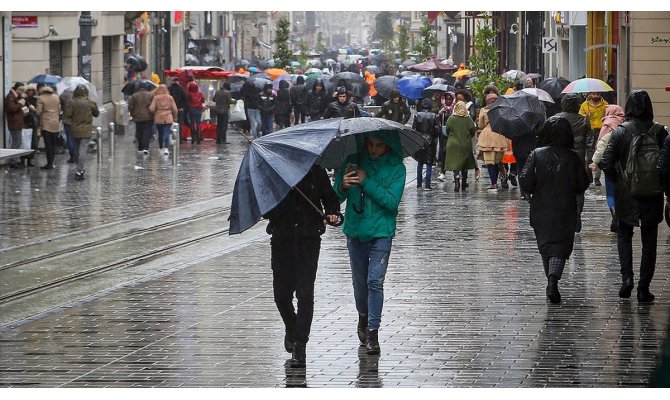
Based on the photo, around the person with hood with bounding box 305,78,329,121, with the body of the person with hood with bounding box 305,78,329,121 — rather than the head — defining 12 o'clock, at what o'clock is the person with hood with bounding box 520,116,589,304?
the person with hood with bounding box 520,116,589,304 is roughly at 12 o'clock from the person with hood with bounding box 305,78,329,121.

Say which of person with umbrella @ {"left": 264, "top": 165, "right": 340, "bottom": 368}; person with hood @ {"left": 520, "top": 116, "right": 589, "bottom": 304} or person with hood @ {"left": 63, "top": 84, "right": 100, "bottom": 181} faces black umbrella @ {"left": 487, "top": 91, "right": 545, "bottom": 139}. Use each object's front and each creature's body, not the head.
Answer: person with hood @ {"left": 520, "top": 116, "right": 589, "bottom": 304}

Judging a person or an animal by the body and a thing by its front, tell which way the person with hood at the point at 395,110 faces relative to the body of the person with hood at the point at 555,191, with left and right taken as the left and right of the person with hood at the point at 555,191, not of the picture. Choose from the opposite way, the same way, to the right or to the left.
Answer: the opposite way

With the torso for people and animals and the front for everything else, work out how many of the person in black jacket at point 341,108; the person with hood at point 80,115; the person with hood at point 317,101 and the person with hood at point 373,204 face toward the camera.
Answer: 3

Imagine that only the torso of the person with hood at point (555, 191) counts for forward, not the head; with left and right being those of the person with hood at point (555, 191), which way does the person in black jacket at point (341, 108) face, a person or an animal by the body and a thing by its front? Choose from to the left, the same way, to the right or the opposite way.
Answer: the opposite way

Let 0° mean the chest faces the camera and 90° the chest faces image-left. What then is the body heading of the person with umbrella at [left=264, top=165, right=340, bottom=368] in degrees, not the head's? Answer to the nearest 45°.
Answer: approximately 0°

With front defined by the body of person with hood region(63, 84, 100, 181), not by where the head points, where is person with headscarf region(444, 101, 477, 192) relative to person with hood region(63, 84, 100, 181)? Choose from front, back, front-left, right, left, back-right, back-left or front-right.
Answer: back-right

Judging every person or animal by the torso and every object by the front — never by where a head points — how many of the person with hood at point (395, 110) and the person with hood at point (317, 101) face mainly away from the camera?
0

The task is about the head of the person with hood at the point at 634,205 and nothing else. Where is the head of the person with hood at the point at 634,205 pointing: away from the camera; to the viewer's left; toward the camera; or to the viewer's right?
away from the camera

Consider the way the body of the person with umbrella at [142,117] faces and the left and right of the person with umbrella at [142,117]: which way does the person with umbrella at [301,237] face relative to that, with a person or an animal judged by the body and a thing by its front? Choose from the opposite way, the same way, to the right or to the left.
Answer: the opposite way

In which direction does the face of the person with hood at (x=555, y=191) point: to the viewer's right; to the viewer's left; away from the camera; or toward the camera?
away from the camera

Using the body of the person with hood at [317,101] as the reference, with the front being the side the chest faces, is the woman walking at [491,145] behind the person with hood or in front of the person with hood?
in front
